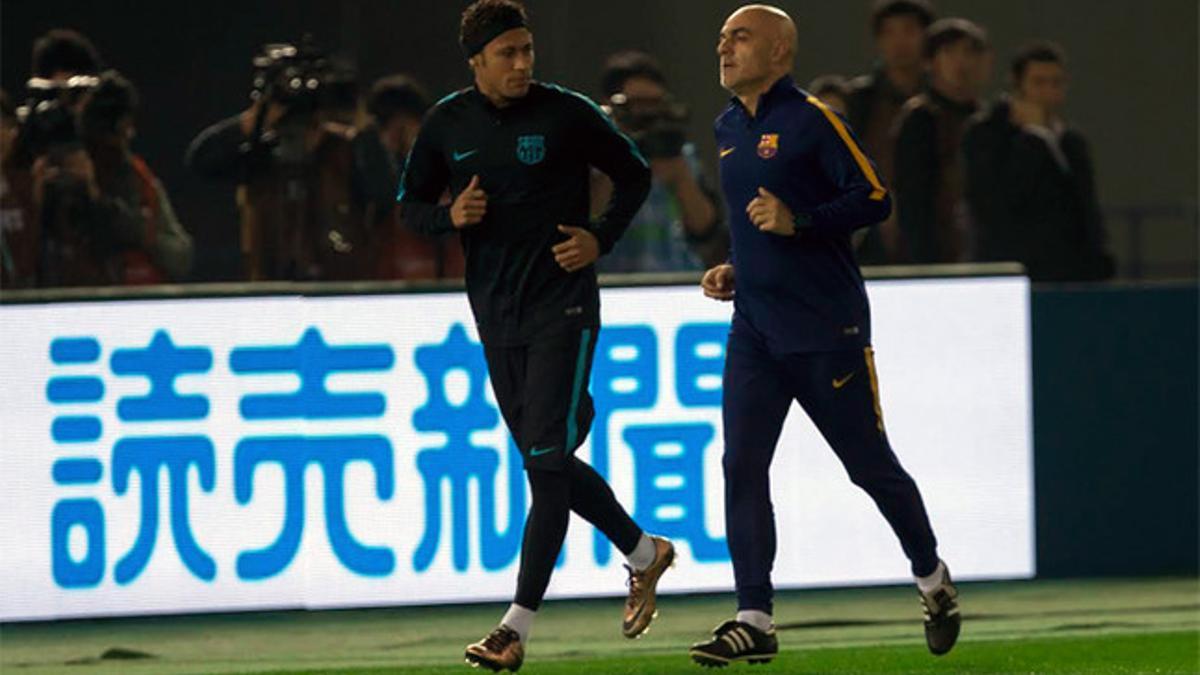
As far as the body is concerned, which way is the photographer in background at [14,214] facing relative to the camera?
toward the camera

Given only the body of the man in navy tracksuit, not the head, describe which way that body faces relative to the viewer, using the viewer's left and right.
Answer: facing the viewer and to the left of the viewer

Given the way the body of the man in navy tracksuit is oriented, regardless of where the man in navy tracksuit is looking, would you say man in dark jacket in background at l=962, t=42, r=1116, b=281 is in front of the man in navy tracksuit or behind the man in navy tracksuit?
behind

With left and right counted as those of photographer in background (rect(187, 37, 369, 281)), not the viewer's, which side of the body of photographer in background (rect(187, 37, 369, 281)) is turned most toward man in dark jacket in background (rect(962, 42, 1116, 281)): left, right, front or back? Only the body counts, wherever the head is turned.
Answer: left

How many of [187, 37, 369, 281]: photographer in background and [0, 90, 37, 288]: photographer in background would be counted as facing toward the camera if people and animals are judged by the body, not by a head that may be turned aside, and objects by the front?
2

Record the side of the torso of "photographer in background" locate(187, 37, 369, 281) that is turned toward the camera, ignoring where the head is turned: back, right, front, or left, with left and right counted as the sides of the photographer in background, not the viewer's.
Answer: front

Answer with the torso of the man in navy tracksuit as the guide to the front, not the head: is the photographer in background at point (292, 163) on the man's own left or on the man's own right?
on the man's own right

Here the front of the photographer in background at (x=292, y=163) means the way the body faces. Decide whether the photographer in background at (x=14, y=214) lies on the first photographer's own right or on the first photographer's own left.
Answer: on the first photographer's own right
